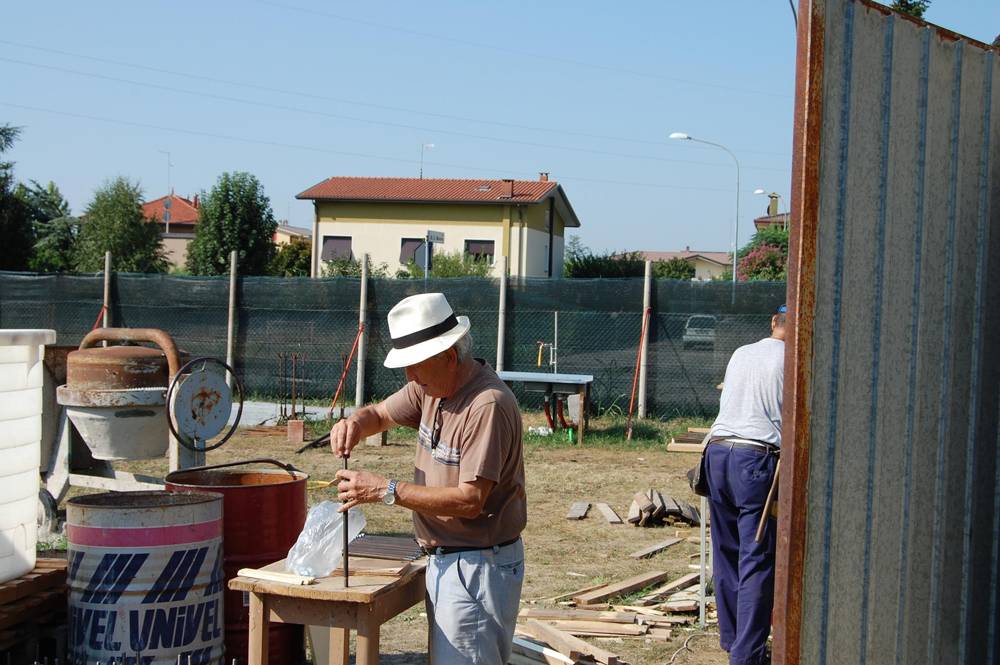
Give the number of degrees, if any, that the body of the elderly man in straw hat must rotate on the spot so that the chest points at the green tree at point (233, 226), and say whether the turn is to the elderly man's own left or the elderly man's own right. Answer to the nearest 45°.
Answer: approximately 135° to the elderly man's own right

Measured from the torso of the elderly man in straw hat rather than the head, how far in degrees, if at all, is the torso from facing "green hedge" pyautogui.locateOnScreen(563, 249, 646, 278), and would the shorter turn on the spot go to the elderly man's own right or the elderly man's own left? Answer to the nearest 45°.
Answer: approximately 135° to the elderly man's own right

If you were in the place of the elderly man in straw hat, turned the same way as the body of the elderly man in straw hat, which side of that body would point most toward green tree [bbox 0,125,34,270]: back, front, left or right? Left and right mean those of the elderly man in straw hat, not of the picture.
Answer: right

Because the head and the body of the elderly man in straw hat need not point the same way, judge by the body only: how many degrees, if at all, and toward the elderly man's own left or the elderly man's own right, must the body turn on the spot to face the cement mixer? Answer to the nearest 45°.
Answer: approximately 90° to the elderly man's own right

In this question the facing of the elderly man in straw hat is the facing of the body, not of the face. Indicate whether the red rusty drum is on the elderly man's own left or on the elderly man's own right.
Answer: on the elderly man's own right

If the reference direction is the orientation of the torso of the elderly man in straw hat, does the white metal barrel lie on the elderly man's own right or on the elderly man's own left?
on the elderly man's own right

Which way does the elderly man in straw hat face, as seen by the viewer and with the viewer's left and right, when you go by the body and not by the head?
facing the viewer and to the left of the viewer

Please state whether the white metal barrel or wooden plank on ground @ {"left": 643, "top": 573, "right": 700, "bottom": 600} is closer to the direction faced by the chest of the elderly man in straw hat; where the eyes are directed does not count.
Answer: the white metal barrel

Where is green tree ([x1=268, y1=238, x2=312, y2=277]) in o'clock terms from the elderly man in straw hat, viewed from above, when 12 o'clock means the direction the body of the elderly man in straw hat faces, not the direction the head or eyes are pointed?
The green tree is roughly at 4 o'clock from the elderly man in straw hat.

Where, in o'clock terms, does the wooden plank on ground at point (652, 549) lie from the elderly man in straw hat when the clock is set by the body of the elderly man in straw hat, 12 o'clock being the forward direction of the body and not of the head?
The wooden plank on ground is roughly at 5 o'clock from the elderly man in straw hat.

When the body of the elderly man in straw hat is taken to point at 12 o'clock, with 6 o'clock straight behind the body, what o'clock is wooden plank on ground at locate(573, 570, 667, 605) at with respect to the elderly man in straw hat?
The wooden plank on ground is roughly at 5 o'clock from the elderly man in straw hat.

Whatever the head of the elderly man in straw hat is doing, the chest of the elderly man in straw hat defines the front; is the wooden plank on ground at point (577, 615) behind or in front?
behind
